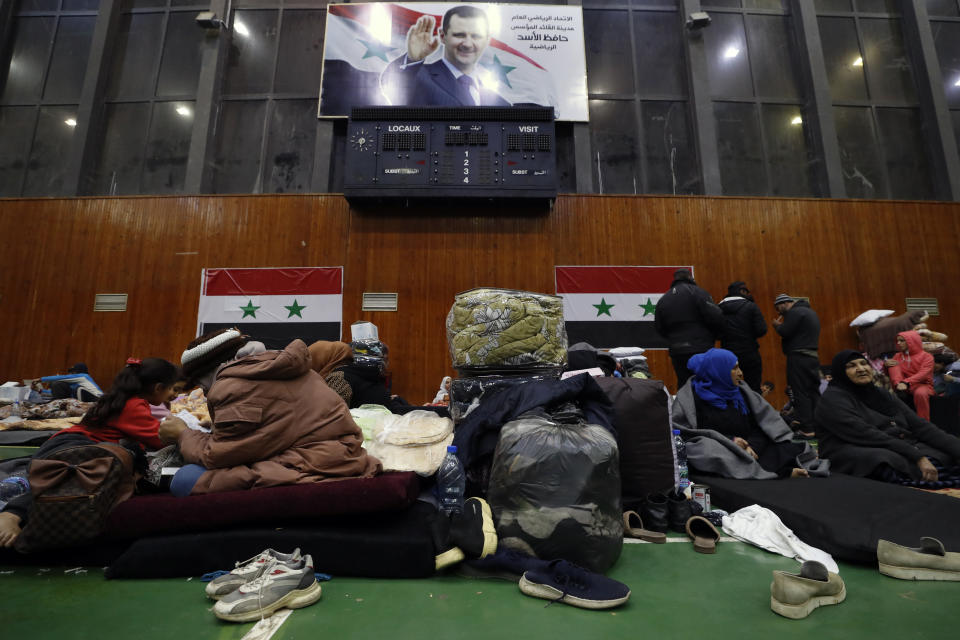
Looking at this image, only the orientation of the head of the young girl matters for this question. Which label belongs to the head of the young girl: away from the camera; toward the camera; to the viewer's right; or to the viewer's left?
to the viewer's right

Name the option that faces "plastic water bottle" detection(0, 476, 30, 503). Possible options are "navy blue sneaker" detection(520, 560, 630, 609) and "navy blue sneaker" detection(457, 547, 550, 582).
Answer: "navy blue sneaker" detection(457, 547, 550, 582)

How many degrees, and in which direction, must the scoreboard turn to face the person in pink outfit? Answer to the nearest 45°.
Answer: approximately 90° to its left

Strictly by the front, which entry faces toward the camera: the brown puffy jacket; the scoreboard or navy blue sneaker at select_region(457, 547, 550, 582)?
the scoreboard

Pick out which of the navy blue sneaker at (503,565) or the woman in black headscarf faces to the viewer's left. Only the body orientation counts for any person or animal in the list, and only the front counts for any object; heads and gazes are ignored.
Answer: the navy blue sneaker

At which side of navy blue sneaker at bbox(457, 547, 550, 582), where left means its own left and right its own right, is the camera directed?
left

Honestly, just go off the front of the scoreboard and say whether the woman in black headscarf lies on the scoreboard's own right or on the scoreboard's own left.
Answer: on the scoreboard's own left
